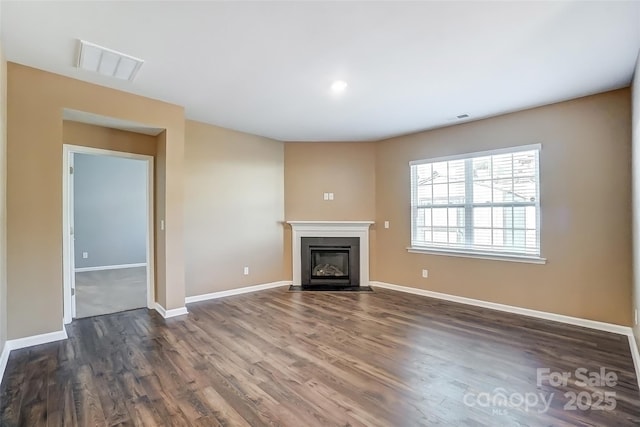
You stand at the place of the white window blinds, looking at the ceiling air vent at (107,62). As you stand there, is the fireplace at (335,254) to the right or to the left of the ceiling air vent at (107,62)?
right

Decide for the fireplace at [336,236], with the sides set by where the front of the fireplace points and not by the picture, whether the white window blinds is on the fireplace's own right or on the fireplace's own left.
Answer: on the fireplace's own left

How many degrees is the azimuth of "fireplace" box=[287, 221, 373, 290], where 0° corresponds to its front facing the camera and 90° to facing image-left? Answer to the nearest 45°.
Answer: approximately 0°

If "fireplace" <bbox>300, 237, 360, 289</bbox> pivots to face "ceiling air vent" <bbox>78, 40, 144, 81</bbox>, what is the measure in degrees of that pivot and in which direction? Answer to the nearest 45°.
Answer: approximately 45° to its right

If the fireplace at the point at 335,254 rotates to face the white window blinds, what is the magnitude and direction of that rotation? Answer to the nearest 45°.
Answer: approximately 45° to its left
